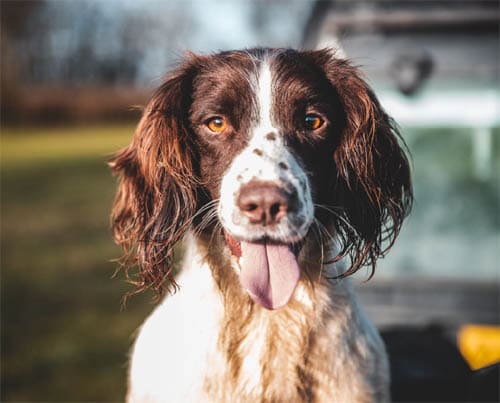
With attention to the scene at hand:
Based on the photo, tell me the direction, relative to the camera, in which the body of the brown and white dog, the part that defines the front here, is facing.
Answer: toward the camera

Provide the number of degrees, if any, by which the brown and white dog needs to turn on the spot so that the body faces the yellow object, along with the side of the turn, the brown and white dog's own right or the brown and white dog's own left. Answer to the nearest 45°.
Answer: approximately 135° to the brown and white dog's own left
